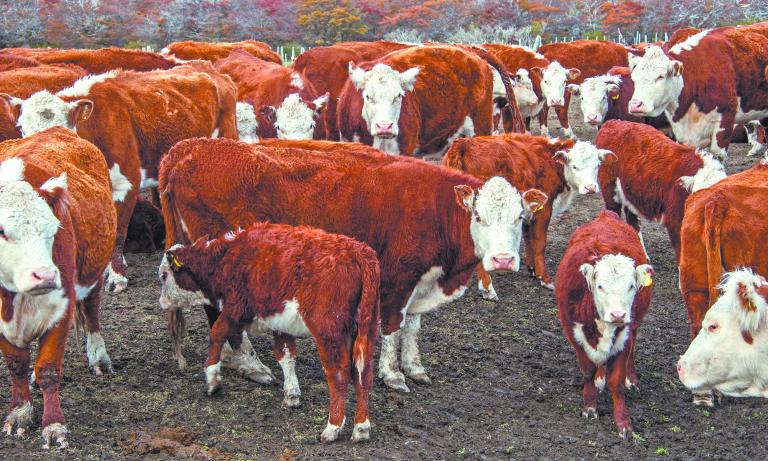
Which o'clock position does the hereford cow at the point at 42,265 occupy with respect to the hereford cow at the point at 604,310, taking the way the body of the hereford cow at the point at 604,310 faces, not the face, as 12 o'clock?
the hereford cow at the point at 42,265 is roughly at 2 o'clock from the hereford cow at the point at 604,310.

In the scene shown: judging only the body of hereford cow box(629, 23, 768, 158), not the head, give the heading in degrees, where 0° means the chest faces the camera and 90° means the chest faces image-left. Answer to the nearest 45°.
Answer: approximately 45°

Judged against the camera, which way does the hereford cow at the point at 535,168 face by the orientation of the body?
to the viewer's right

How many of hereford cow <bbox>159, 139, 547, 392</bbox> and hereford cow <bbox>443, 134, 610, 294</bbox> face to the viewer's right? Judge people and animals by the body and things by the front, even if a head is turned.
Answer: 2

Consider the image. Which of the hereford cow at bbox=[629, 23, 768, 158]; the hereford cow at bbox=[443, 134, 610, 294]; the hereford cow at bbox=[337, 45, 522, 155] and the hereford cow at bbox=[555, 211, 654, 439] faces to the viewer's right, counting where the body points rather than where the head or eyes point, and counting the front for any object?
the hereford cow at bbox=[443, 134, 610, 294]

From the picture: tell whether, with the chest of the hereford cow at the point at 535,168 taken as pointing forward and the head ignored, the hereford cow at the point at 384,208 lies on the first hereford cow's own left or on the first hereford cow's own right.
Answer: on the first hereford cow's own right

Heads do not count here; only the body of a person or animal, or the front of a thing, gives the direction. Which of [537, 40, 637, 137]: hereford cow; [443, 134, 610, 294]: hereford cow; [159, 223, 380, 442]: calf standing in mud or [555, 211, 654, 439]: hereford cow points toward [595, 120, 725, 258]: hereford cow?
[443, 134, 610, 294]: hereford cow

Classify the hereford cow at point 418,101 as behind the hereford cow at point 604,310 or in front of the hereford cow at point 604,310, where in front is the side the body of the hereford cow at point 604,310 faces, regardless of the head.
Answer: behind

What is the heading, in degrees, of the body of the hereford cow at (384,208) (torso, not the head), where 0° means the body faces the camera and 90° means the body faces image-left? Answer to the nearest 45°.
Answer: approximately 270°

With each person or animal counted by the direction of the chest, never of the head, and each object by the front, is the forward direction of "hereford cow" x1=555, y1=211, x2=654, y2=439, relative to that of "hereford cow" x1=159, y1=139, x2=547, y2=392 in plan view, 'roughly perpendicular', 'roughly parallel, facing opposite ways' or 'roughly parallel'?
roughly perpendicular

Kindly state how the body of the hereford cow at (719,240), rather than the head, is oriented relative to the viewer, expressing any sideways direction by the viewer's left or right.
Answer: facing away from the viewer and to the right of the viewer

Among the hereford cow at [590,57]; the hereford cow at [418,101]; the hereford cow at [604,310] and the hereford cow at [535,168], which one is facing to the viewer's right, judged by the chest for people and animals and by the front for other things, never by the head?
the hereford cow at [535,168]
